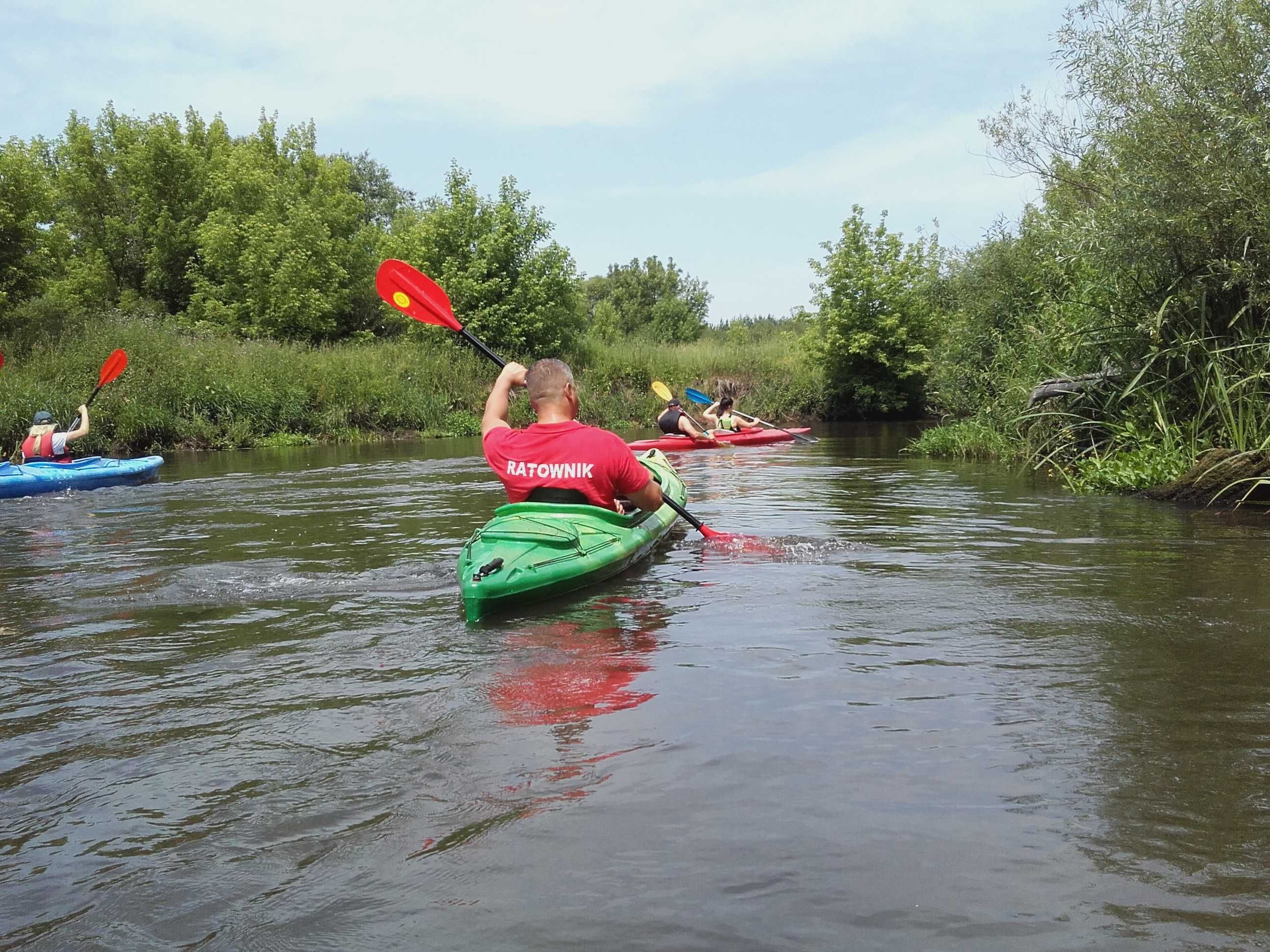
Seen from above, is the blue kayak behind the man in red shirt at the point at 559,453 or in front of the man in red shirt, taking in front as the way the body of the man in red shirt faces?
in front

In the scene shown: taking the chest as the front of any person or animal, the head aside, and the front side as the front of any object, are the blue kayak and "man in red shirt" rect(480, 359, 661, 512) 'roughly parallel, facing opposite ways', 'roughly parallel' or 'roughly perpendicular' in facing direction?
roughly perpendicular

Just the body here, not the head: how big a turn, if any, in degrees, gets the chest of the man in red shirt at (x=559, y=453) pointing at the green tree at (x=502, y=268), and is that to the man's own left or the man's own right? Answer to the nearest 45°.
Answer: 0° — they already face it

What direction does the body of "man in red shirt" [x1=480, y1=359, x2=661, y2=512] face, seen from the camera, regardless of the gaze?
away from the camera

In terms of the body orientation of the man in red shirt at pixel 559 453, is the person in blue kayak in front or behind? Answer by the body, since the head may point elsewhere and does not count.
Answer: in front

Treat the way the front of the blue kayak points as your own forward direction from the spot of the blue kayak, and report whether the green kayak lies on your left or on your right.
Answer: on your right

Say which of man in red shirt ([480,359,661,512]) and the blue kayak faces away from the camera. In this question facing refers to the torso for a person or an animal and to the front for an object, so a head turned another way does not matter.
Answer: the man in red shirt

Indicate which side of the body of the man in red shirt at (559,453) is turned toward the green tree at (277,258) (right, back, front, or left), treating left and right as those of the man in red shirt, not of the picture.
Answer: front

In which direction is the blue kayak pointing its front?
to the viewer's right

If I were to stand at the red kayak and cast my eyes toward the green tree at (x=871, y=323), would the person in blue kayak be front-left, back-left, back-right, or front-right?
back-left
